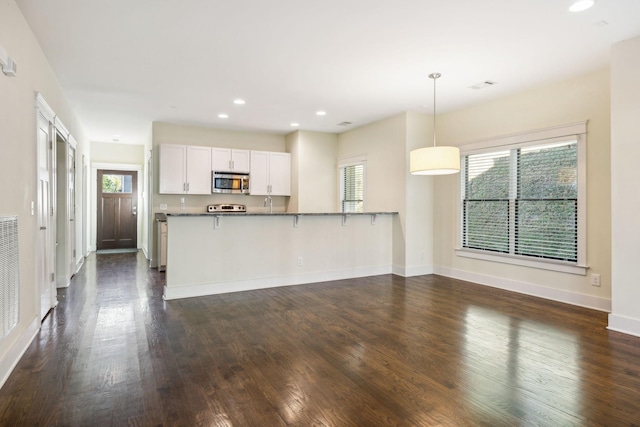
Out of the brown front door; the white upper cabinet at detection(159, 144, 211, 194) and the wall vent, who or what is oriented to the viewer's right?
the wall vent

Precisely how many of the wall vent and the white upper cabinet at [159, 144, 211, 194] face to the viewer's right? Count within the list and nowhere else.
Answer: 1

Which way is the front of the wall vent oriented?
to the viewer's right

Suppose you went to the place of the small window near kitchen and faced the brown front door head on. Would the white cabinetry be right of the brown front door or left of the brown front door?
left

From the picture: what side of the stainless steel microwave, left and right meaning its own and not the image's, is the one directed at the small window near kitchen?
left

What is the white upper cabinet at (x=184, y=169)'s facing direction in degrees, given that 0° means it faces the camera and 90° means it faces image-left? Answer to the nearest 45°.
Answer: approximately 0°

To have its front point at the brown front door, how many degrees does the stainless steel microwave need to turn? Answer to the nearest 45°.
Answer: approximately 135° to its right

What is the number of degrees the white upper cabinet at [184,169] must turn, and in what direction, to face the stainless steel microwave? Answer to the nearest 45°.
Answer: approximately 90° to its left

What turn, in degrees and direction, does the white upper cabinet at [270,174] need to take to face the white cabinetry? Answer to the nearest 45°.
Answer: approximately 45° to its right
